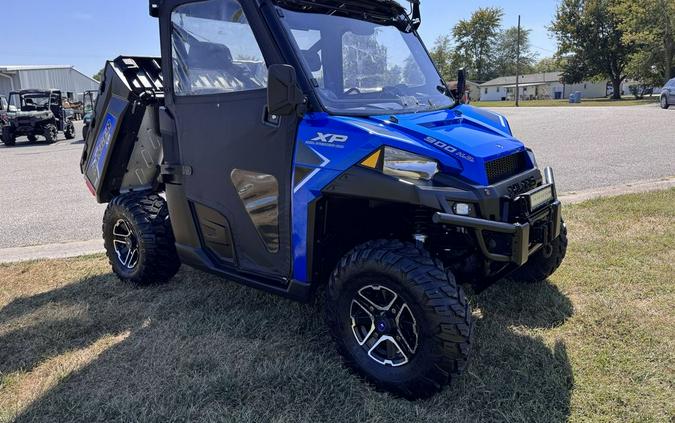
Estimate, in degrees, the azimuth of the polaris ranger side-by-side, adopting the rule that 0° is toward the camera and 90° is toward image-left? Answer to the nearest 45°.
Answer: approximately 315°

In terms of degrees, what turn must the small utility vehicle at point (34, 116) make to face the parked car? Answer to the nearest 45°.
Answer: approximately 135° to its left

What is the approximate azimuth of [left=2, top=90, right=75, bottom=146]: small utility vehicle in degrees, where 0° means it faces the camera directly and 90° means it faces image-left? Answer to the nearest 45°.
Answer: approximately 45°

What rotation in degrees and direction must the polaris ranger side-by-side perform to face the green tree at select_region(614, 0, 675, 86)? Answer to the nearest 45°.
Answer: approximately 90° to its left

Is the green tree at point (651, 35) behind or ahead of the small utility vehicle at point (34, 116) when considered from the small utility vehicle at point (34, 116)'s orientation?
behind

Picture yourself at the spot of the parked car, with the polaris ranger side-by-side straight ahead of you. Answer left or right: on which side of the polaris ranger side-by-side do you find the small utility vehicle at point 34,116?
right

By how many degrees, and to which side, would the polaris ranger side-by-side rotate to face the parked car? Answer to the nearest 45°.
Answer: approximately 90° to its left

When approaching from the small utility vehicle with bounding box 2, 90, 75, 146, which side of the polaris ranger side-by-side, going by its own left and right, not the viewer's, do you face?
back

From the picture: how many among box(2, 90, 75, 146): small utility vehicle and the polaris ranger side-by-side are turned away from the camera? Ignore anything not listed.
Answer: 0

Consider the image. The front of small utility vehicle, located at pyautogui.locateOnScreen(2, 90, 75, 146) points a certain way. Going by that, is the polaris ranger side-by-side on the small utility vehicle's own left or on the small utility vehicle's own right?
on the small utility vehicle's own left
